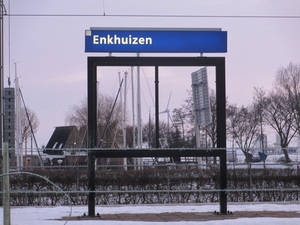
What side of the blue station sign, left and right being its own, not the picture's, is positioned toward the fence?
back

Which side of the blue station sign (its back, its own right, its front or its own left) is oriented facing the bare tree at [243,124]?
back

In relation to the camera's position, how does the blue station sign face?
facing the viewer

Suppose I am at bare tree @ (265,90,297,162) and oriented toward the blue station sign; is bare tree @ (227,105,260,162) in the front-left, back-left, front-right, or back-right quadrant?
front-right

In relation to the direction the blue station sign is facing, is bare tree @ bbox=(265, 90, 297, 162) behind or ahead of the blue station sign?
behind
